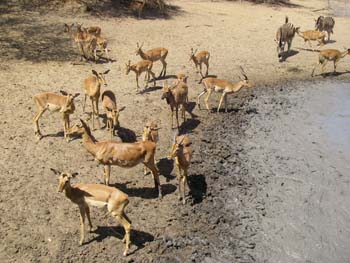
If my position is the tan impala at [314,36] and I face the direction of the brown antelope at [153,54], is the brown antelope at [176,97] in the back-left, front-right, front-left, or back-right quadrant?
front-left

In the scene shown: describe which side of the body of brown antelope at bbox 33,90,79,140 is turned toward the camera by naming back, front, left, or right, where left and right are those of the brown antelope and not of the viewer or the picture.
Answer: right

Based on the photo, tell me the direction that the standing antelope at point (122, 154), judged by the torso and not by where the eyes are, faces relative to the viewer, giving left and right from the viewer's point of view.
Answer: facing to the left of the viewer

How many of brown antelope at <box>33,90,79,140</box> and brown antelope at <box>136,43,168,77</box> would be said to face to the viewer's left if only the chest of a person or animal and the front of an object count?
1

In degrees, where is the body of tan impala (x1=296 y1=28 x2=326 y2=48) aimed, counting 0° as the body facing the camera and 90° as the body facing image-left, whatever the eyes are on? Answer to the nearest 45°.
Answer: approximately 90°

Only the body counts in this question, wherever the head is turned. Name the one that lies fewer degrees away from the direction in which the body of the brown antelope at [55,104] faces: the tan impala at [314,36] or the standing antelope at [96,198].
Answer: the tan impala

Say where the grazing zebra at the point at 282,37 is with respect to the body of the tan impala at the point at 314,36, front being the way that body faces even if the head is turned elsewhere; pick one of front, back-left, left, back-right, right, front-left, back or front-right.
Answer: front-left

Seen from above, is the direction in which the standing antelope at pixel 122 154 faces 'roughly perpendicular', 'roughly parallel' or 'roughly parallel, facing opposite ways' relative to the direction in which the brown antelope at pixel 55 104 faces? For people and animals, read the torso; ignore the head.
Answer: roughly parallel, facing opposite ways

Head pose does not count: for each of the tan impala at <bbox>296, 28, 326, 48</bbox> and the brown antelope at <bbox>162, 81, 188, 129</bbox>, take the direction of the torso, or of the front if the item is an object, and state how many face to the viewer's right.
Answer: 0

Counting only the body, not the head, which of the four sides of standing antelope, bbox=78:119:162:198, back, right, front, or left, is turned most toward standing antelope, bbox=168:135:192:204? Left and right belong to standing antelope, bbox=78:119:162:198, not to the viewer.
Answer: back
